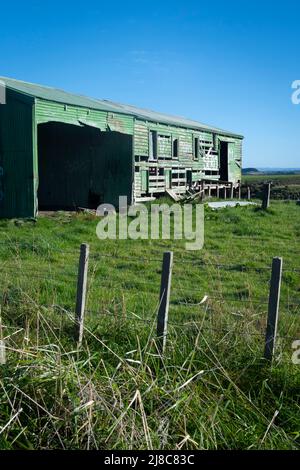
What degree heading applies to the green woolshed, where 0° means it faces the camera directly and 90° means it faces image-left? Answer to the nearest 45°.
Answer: approximately 315°

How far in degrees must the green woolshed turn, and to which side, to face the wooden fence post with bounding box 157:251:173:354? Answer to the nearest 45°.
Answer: approximately 45° to its right

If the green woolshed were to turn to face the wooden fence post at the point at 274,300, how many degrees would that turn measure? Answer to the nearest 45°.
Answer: approximately 45° to its right

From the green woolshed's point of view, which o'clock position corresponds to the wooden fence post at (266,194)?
The wooden fence post is roughly at 11 o'clock from the green woolshed.
